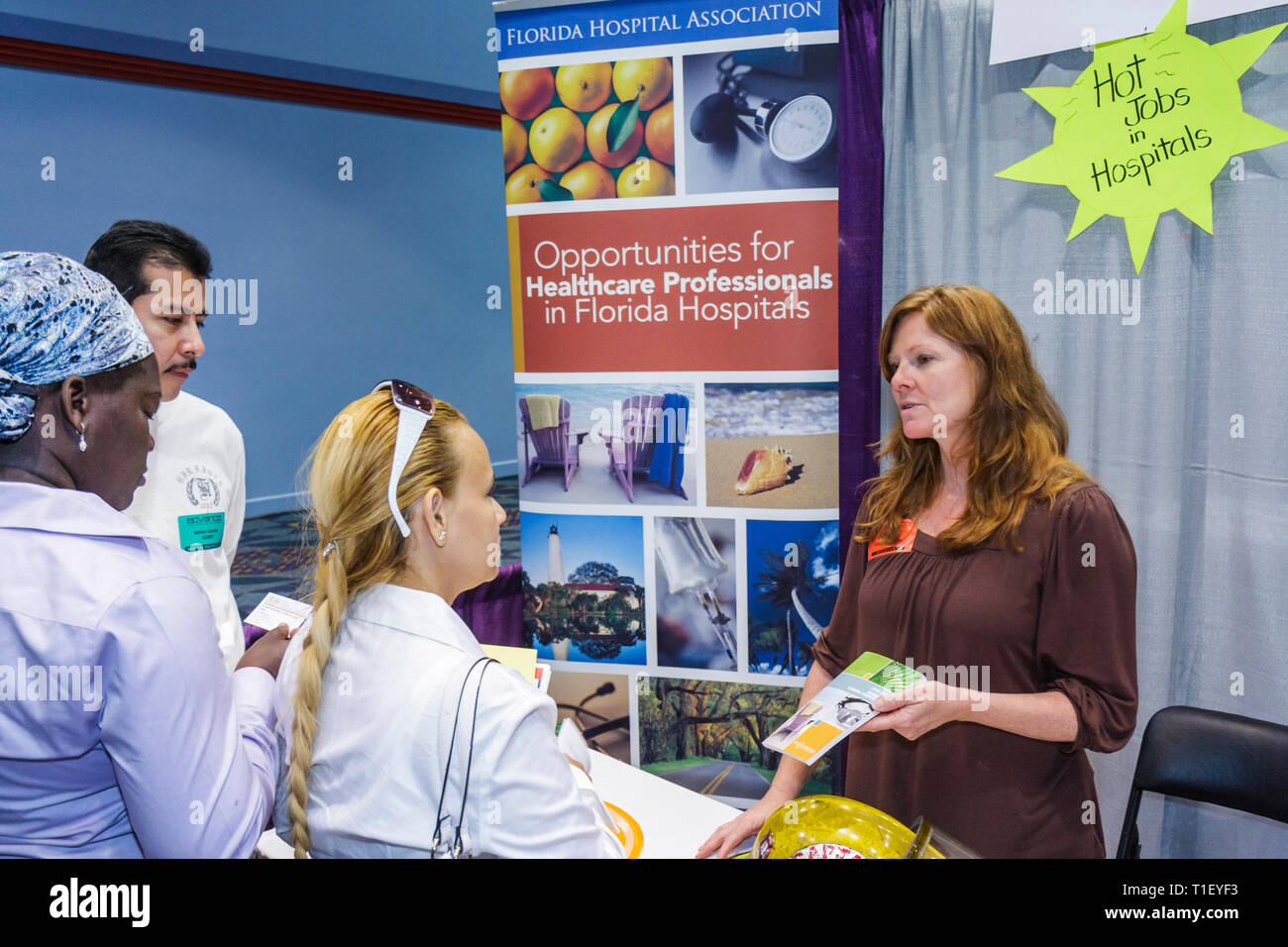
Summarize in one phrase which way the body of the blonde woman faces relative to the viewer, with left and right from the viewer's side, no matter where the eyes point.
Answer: facing away from the viewer and to the right of the viewer

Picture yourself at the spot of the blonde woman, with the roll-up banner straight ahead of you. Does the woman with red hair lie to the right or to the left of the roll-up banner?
right

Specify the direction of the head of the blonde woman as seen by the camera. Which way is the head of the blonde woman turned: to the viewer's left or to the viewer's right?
to the viewer's right

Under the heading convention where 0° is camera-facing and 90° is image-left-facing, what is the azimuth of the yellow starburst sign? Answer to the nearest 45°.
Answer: approximately 0°

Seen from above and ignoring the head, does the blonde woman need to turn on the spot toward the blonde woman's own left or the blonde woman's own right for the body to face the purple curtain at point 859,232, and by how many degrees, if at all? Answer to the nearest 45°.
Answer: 0° — they already face it

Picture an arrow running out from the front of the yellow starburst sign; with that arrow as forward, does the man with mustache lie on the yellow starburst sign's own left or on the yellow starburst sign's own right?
on the yellow starburst sign's own right

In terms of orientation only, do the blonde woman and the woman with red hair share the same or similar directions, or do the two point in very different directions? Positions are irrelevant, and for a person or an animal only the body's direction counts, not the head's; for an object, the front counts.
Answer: very different directions

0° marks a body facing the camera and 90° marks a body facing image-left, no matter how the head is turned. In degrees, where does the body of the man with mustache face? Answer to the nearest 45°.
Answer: approximately 315°
